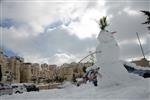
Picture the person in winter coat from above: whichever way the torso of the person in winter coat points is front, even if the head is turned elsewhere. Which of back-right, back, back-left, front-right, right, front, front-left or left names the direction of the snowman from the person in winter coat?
front

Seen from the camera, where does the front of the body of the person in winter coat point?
to the viewer's right
